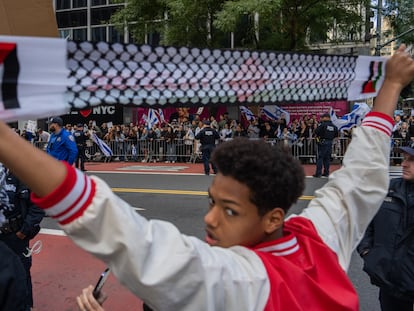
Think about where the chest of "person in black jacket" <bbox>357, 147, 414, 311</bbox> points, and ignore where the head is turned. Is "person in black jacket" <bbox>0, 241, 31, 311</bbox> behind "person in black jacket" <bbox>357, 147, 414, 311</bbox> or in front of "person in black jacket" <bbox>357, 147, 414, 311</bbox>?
in front

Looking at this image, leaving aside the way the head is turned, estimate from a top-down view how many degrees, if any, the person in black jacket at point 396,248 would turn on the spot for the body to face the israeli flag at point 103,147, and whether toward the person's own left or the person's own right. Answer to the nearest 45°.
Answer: approximately 90° to the person's own right

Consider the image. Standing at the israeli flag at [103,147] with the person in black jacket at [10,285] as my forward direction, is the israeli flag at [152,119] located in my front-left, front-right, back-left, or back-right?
back-left

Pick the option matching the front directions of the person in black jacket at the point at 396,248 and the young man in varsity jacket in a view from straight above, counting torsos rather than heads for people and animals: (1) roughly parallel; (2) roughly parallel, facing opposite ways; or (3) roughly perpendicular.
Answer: roughly perpendicular

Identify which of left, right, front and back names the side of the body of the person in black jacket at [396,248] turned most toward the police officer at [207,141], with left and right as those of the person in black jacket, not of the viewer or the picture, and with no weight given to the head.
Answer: right

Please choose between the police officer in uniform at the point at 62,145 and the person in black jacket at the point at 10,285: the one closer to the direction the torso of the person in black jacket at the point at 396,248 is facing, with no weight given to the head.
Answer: the person in black jacket

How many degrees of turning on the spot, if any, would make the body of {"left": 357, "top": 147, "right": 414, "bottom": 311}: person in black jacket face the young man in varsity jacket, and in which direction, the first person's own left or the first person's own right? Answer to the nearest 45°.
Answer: approximately 45° to the first person's own left

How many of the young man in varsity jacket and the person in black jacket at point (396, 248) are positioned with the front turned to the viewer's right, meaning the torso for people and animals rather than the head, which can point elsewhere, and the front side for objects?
0
